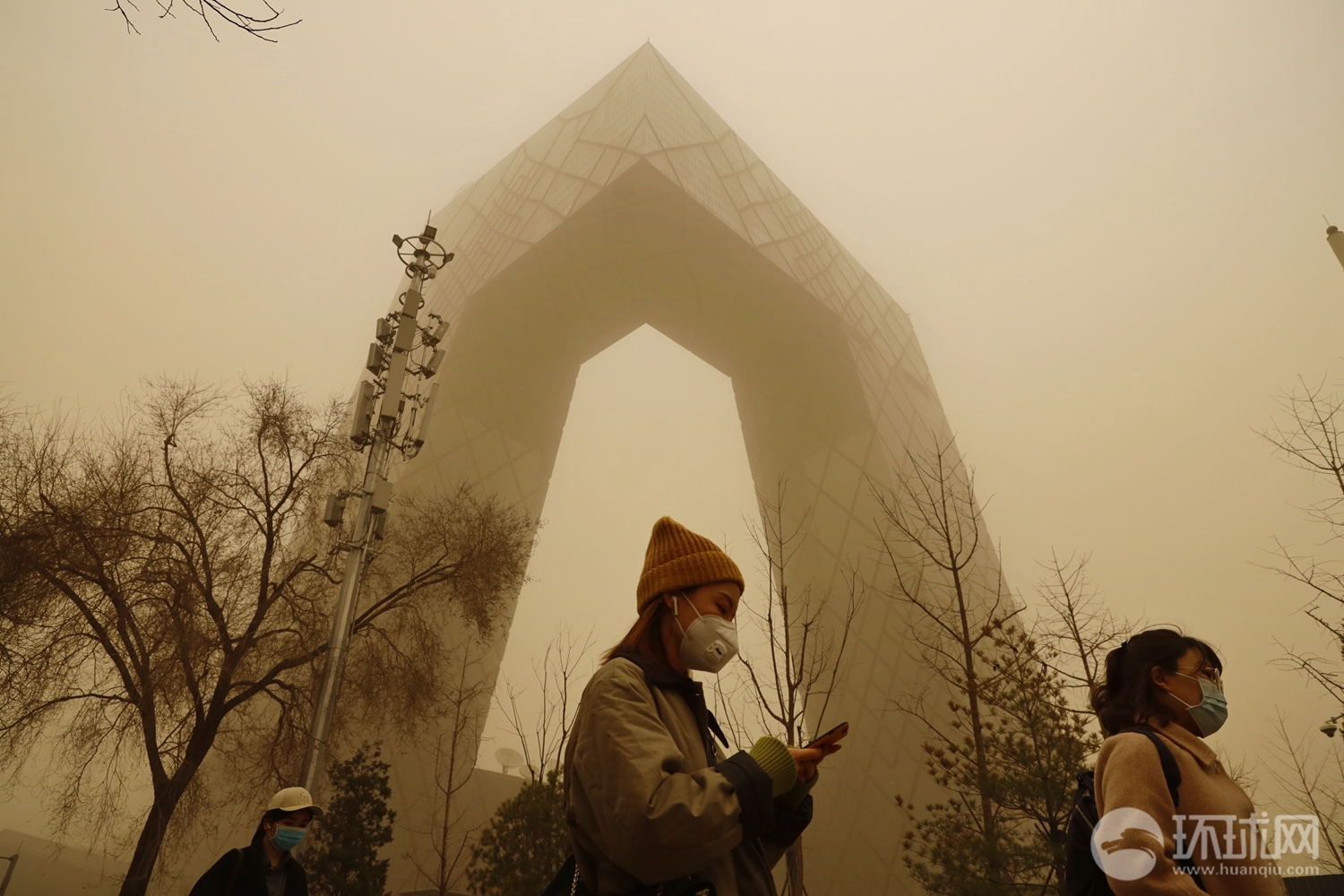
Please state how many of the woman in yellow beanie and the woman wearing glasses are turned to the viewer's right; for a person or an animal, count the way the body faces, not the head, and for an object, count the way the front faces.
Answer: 2

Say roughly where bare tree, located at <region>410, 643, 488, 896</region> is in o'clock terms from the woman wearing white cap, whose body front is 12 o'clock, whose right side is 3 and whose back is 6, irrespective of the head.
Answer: The bare tree is roughly at 8 o'clock from the woman wearing white cap.

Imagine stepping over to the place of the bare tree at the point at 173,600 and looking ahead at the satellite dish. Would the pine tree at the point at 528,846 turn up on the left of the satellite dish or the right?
right

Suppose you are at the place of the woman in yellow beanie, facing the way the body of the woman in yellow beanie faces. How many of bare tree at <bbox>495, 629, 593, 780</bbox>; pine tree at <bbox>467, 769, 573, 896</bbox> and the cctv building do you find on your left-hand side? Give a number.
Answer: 3

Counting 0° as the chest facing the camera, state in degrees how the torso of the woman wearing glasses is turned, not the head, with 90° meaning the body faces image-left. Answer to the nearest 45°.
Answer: approximately 270°

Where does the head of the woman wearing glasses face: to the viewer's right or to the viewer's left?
to the viewer's right

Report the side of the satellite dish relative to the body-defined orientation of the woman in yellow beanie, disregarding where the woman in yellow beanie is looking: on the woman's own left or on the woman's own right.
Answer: on the woman's own left

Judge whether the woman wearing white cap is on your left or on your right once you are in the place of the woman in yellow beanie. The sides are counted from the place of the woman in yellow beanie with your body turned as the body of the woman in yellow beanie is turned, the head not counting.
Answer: on your left

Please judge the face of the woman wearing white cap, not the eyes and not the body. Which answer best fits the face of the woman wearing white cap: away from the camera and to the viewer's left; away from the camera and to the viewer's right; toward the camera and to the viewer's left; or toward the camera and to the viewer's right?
toward the camera and to the viewer's right

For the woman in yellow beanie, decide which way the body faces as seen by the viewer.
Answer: to the viewer's right
